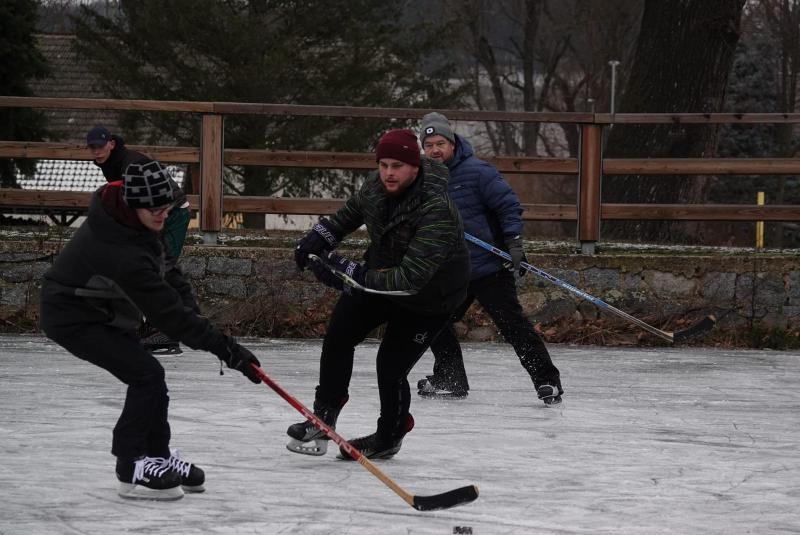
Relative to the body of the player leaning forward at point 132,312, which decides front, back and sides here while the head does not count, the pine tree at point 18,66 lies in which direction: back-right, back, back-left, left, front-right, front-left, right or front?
left

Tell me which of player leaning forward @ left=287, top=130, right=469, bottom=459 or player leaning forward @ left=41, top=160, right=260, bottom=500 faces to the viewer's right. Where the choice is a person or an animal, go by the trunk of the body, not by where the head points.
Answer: player leaning forward @ left=41, top=160, right=260, bottom=500

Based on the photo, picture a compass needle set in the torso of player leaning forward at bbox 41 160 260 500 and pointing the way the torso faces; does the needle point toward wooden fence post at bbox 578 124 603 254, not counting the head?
no

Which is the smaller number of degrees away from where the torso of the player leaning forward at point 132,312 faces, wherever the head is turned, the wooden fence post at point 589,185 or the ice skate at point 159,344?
the wooden fence post

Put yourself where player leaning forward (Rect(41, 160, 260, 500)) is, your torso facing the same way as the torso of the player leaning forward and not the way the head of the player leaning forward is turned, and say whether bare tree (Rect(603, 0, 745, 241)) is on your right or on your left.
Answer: on your left

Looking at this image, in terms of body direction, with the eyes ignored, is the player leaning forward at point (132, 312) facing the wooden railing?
no

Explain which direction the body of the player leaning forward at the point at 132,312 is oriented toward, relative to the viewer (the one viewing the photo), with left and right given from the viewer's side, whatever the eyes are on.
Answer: facing to the right of the viewer

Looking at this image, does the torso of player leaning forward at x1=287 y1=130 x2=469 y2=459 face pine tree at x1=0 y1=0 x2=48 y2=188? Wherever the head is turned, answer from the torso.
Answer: no

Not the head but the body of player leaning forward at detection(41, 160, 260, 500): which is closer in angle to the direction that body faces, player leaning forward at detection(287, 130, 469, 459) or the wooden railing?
the player leaning forward
